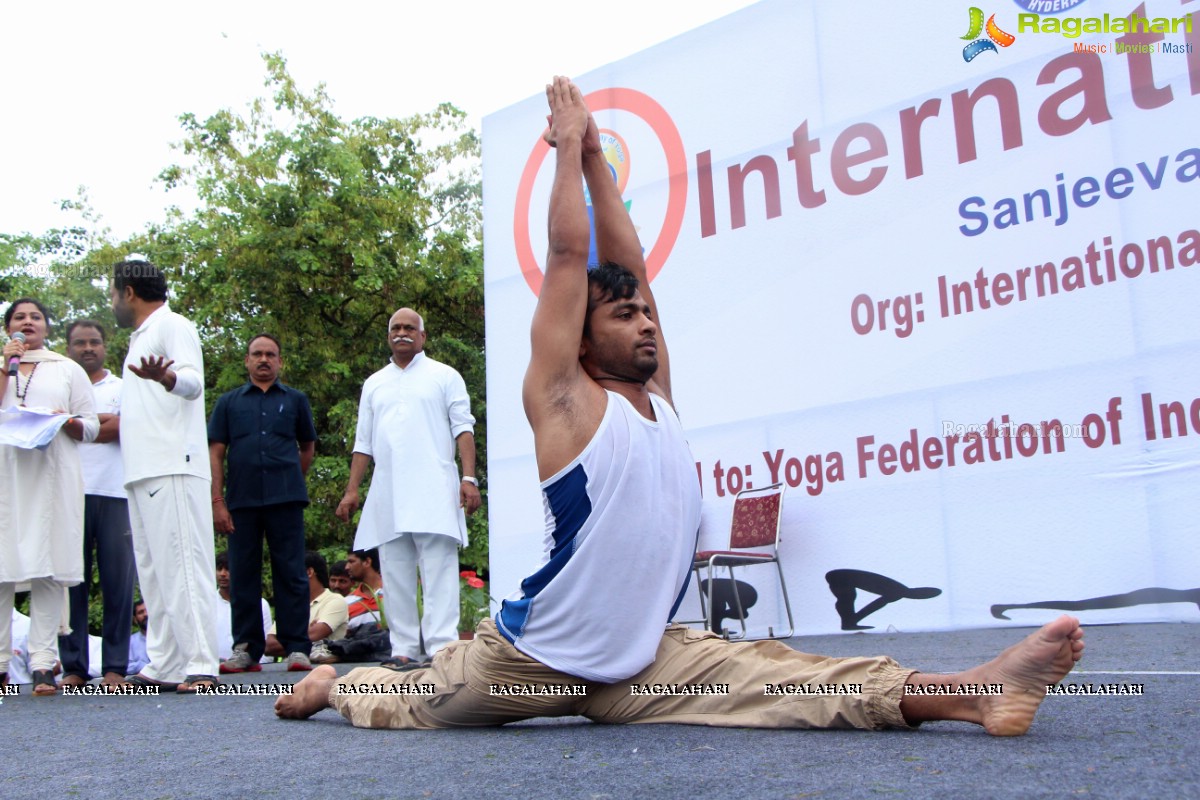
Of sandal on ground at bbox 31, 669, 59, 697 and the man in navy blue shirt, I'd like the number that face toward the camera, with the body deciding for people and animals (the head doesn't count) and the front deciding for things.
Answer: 2

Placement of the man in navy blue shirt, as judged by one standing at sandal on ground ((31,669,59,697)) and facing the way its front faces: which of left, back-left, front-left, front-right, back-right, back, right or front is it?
back-left

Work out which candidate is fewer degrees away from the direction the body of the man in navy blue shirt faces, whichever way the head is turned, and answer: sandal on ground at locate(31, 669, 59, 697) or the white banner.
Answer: the sandal on ground

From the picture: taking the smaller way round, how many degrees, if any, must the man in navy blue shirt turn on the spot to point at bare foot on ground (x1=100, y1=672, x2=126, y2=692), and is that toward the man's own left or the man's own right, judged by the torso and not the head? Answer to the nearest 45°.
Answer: approximately 45° to the man's own right

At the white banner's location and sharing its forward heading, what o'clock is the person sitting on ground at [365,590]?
The person sitting on ground is roughly at 2 o'clock from the white banner.

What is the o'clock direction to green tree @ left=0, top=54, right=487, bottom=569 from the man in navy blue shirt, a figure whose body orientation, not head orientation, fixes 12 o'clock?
The green tree is roughly at 6 o'clock from the man in navy blue shirt.

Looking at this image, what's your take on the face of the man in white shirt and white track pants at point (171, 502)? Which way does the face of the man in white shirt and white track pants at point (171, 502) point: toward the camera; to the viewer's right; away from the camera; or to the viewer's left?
to the viewer's left

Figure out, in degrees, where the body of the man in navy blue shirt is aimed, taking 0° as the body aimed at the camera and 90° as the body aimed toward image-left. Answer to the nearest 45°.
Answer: approximately 0°
